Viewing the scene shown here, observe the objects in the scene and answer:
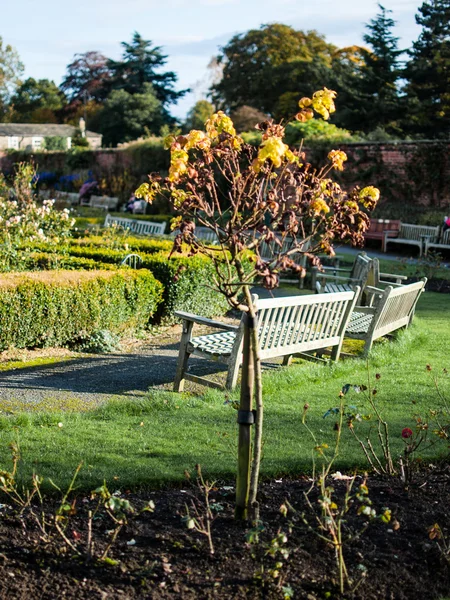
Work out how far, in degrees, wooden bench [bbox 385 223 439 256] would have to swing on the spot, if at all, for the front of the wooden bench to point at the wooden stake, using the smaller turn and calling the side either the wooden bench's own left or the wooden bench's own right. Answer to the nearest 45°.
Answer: approximately 45° to the wooden bench's own left

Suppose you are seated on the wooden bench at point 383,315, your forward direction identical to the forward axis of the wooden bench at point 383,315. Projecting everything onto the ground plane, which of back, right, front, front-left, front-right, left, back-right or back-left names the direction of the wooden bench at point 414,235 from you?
front-right

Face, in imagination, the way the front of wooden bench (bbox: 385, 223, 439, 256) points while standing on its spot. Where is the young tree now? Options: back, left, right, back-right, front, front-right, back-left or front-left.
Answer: front-left

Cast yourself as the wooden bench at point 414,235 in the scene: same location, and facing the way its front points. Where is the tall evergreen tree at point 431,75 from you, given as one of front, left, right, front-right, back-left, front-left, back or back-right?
back-right

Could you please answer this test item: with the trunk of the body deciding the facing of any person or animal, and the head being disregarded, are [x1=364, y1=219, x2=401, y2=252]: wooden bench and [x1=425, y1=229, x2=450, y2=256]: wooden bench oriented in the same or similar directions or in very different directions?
same or similar directions

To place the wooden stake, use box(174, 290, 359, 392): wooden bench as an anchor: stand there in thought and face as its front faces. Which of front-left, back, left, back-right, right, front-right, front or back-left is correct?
back-left

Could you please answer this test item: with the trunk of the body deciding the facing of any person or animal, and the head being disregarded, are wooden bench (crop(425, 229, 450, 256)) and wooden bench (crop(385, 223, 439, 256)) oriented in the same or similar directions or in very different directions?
same or similar directions

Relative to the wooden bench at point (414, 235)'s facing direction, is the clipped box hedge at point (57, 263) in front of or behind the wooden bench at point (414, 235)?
in front

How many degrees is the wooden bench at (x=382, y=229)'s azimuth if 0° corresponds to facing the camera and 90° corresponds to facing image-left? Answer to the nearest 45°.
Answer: approximately 45°

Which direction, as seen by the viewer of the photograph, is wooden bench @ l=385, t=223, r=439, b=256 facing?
facing the viewer and to the left of the viewer

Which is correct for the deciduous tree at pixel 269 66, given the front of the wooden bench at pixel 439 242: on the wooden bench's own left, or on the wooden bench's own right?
on the wooden bench's own right

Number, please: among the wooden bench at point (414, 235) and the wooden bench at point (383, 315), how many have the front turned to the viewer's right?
0

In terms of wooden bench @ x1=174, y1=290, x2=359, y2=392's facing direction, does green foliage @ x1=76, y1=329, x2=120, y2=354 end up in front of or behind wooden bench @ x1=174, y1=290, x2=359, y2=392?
in front

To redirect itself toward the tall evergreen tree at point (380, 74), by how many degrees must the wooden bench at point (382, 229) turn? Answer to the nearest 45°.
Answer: approximately 135° to its right

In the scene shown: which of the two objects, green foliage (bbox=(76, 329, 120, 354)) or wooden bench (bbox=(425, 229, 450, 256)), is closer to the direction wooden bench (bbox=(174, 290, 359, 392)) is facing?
the green foliage
